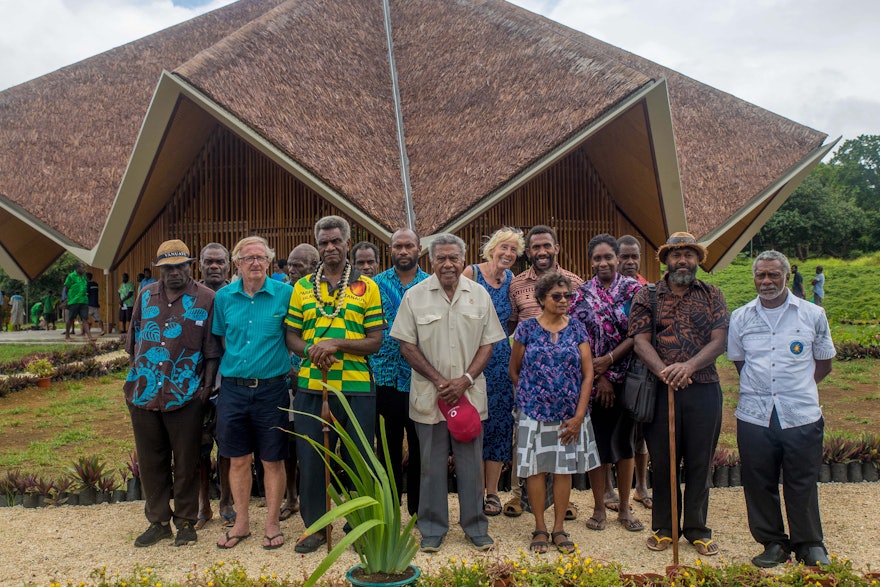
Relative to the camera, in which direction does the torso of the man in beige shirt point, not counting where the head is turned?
toward the camera

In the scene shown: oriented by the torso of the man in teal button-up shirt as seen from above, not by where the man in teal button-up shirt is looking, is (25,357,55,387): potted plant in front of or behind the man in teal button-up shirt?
behind

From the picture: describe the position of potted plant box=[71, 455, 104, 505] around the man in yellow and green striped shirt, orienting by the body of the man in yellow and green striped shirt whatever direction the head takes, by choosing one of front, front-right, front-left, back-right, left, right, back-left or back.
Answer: back-right

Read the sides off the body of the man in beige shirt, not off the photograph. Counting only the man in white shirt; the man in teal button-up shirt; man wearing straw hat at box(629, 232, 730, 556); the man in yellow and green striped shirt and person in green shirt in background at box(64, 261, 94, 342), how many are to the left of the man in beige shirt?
2

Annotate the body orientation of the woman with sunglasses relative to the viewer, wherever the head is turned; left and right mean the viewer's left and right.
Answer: facing the viewer

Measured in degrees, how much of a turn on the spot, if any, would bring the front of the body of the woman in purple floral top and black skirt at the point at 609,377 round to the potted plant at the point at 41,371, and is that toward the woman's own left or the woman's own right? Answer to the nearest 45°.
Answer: approximately 135° to the woman's own right

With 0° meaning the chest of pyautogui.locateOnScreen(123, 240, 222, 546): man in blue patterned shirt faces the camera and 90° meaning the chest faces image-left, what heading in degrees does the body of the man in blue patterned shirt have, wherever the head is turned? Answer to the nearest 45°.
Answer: approximately 0°

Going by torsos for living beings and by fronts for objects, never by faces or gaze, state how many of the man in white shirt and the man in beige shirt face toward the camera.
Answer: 2
